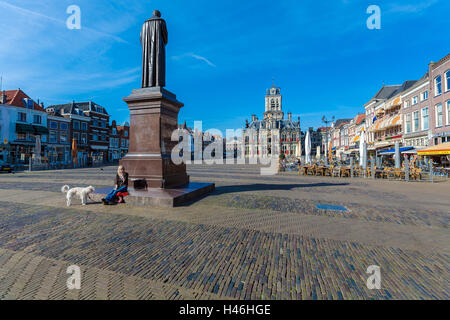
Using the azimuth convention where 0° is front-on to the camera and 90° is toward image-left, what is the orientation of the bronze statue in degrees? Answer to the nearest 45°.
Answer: approximately 225°

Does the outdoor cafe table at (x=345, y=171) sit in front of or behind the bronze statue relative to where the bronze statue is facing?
in front

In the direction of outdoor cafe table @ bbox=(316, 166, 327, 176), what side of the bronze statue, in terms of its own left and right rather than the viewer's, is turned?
front
